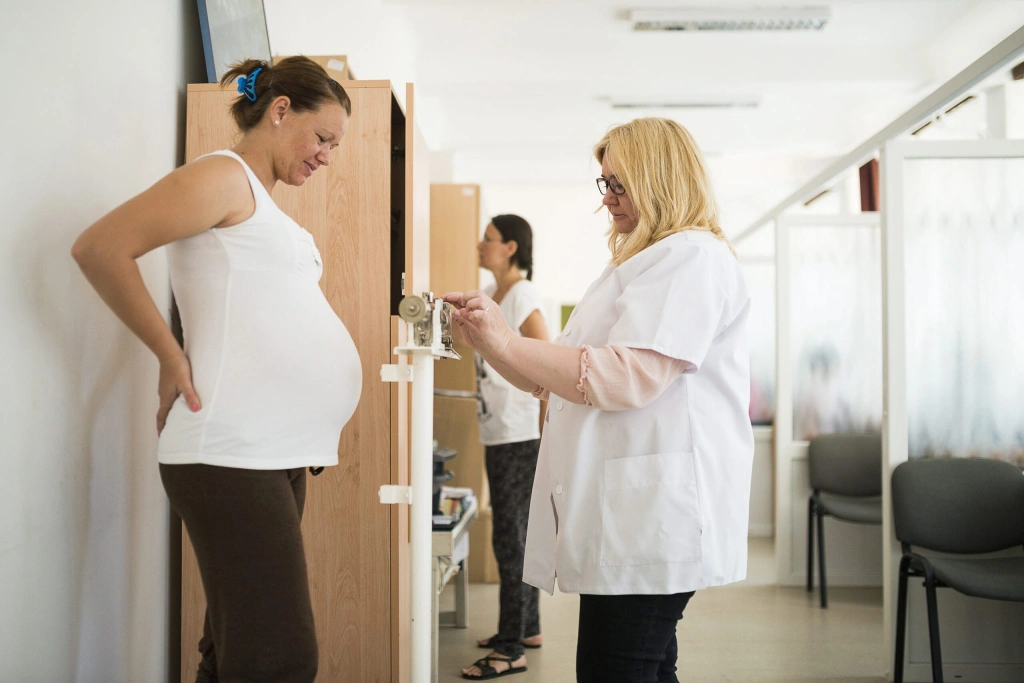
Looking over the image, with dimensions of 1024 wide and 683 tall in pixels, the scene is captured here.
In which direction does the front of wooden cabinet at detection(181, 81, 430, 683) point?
to the viewer's right

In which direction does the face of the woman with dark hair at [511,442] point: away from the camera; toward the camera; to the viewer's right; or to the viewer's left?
to the viewer's left

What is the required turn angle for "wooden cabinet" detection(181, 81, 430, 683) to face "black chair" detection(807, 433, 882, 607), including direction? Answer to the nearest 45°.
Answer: approximately 45° to its left

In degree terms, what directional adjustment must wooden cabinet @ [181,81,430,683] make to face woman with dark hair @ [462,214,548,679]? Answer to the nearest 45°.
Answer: approximately 45° to its left

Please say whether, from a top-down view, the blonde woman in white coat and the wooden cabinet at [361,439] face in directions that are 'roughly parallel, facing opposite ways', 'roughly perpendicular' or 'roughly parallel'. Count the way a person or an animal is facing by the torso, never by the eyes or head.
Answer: roughly parallel, facing opposite ways

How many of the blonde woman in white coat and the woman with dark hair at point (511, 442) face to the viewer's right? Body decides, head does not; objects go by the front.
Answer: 0

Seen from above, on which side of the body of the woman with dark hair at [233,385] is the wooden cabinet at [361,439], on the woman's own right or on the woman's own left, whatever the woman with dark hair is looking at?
on the woman's own left

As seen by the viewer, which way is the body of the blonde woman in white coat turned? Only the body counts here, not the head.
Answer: to the viewer's left

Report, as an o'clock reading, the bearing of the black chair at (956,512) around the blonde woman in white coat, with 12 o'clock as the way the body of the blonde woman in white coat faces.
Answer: The black chair is roughly at 4 o'clock from the blonde woman in white coat.

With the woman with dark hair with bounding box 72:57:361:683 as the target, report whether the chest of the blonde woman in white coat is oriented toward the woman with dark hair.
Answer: yes

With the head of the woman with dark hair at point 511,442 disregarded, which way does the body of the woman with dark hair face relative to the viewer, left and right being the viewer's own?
facing to the left of the viewer

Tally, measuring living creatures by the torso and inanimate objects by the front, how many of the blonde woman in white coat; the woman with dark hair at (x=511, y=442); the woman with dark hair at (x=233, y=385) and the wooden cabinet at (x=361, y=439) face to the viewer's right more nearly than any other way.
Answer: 2

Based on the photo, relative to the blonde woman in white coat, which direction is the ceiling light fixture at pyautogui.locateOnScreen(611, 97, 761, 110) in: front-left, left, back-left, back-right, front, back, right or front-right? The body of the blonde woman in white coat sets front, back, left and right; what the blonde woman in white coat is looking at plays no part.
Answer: right

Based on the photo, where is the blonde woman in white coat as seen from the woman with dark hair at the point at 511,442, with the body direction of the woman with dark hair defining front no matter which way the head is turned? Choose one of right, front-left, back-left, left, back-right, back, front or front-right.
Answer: left

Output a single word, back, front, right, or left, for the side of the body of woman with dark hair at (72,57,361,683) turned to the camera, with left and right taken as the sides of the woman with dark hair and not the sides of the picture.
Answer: right

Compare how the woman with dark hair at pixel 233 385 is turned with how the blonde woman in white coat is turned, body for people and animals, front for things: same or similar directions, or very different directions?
very different directions

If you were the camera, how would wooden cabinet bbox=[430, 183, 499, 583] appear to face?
facing to the right of the viewer

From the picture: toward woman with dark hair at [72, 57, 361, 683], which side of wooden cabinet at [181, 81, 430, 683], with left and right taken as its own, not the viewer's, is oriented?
right
